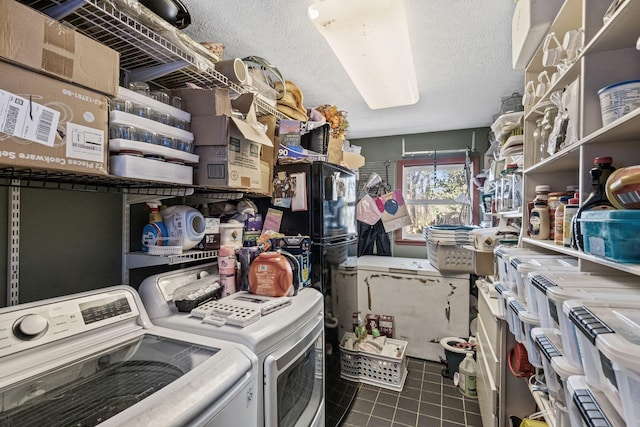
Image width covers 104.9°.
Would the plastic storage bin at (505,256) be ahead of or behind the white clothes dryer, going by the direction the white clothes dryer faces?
ahead

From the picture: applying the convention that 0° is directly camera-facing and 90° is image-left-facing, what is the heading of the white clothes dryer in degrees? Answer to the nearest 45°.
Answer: approximately 315°

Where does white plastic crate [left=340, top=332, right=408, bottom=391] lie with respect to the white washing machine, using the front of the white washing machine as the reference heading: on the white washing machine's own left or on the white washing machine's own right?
on the white washing machine's own left

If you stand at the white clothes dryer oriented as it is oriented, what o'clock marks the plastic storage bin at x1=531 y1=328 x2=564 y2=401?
The plastic storage bin is roughly at 12 o'clock from the white clothes dryer.

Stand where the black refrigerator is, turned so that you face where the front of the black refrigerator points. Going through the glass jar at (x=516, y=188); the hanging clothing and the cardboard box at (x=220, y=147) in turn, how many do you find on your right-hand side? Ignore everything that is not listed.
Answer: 1

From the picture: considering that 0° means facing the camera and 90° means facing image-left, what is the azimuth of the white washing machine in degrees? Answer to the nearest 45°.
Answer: approximately 315°

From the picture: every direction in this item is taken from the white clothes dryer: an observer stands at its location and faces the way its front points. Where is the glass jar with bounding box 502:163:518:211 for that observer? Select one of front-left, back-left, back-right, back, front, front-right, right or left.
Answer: front-left

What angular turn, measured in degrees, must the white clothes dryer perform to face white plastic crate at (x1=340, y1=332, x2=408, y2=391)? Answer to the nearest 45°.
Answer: approximately 90° to its left

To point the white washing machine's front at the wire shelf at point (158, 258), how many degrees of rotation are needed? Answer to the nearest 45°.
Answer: approximately 135° to its left

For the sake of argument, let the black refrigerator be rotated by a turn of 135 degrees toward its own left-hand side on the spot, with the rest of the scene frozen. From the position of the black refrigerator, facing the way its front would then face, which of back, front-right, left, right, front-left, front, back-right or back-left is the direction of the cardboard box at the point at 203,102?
back-left

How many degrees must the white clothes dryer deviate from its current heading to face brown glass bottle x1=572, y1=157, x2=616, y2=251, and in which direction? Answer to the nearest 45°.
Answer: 0° — it already faces it
